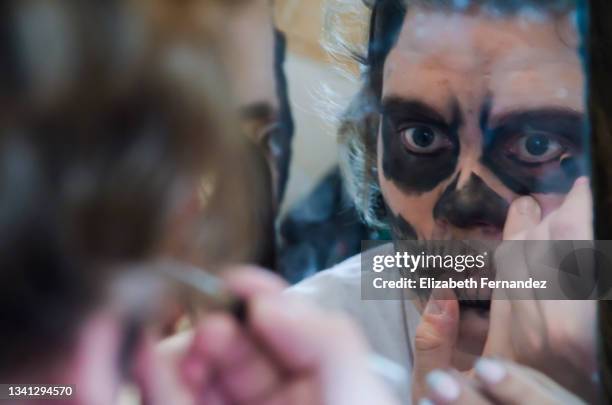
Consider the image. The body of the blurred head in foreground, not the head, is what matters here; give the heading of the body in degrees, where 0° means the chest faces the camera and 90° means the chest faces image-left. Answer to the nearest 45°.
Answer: approximately 225°
